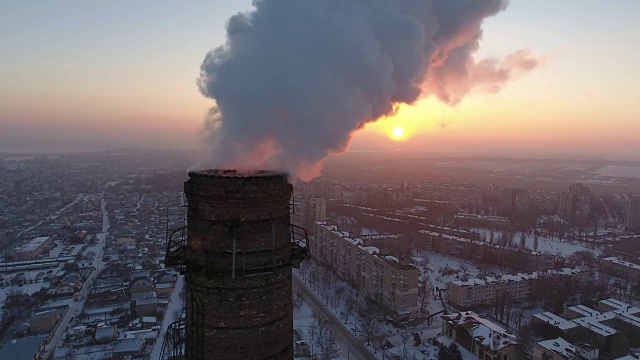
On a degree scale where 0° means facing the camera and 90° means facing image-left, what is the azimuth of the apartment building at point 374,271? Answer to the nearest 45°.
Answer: approximately 45°

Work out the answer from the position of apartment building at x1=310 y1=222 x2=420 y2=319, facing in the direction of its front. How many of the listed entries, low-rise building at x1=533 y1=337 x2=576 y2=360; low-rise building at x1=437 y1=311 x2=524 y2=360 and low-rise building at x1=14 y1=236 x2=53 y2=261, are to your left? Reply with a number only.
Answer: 2

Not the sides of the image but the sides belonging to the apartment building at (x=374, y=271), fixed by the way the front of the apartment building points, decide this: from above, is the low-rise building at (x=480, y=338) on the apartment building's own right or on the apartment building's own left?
on the apartment building's own left

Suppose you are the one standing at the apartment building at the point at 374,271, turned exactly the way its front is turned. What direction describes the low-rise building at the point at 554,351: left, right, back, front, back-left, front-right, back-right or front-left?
left

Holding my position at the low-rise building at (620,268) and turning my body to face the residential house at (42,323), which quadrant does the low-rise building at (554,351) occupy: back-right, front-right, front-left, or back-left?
front-left

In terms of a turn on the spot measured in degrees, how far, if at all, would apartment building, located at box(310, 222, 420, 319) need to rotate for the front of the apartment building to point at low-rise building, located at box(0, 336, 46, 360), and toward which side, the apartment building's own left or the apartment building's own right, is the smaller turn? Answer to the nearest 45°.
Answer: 0° — it already faces it

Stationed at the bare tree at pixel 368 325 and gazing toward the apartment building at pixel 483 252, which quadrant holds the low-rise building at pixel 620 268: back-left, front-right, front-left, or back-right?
front-right

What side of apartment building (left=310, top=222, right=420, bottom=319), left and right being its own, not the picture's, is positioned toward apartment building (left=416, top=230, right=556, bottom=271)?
back

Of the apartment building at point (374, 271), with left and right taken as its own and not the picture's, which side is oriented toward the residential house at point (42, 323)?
front

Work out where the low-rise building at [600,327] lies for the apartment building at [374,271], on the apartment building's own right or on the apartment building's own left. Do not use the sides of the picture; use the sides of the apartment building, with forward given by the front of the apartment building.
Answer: on the apartment building's own left

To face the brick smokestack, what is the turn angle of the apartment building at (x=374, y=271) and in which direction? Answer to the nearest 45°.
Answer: approximately 45° to its left

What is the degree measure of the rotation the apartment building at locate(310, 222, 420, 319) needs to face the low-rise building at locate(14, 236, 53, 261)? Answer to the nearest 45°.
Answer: approximately 45° to its right
